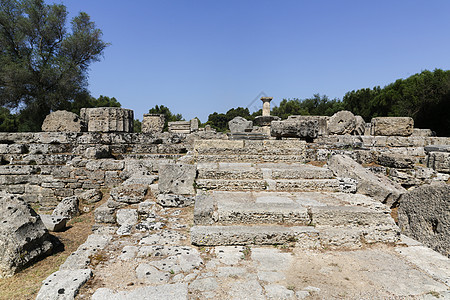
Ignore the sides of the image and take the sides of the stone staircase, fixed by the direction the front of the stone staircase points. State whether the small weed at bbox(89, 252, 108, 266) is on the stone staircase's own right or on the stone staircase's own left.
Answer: on the stone staircase's own right

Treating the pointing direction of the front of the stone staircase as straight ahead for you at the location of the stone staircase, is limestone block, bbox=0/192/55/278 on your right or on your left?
on your right

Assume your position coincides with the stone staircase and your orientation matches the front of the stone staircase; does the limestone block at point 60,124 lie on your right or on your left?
on your right

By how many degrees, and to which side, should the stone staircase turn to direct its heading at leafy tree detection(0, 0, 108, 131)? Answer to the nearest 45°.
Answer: approximately 135° to its right

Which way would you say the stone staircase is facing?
toward the camera

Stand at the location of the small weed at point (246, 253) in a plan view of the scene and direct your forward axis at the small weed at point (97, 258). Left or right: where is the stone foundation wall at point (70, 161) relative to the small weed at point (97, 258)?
right

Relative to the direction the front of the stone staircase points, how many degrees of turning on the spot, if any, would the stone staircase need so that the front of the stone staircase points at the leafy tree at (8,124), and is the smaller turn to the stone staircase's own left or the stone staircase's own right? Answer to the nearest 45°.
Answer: approximately 135° to the stone staircase's own right

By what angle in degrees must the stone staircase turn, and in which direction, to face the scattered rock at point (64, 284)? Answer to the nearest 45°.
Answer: approximately 45° to its right

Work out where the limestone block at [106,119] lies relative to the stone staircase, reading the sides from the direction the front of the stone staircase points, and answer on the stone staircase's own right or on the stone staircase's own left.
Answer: on the stone staircase's own right

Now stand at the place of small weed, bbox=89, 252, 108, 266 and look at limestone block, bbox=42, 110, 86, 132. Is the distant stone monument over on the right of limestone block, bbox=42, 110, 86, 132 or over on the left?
right

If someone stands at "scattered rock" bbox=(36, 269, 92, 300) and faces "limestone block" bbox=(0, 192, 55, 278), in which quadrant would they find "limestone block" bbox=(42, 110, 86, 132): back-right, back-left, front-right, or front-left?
front-right
